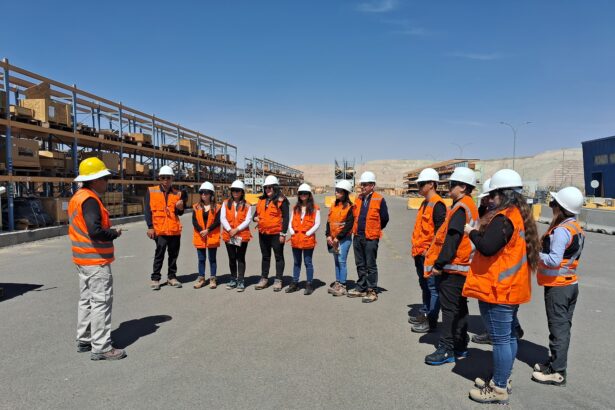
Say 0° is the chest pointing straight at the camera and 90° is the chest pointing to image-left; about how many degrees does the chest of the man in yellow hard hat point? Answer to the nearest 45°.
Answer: approximately 270°

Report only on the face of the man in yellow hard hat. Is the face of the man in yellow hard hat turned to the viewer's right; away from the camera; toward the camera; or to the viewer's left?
to the viewer's right
